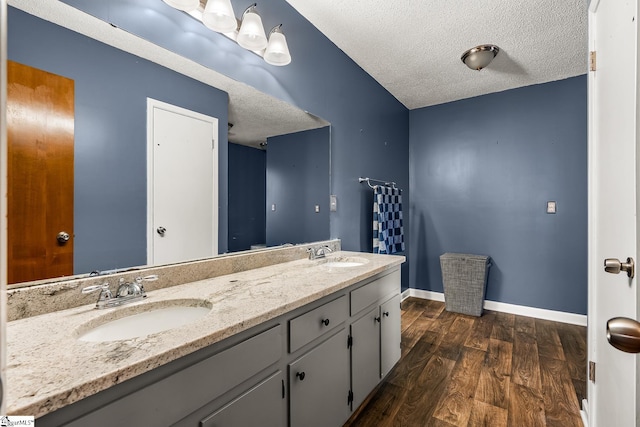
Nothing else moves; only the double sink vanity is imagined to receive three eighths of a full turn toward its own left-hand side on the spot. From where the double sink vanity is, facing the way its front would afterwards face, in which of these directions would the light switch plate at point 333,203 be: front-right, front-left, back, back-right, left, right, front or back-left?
front-right

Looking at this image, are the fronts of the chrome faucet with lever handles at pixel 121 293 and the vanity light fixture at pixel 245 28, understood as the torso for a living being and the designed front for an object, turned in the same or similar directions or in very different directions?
same or similar directions

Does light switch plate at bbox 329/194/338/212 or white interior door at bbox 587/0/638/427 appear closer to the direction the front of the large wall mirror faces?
the white interior door

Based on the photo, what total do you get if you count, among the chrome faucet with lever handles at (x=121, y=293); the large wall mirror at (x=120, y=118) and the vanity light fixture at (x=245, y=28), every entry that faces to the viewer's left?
0

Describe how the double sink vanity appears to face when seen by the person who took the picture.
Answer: facing the viewer and to the right of the viewer

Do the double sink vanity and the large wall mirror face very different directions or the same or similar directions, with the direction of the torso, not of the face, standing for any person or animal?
same or similar directions

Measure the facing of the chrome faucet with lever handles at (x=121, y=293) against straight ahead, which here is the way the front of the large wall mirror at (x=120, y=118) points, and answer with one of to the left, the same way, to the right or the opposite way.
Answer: the same way

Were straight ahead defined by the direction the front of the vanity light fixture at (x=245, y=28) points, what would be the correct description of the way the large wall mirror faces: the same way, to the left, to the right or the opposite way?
the same way
